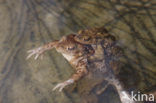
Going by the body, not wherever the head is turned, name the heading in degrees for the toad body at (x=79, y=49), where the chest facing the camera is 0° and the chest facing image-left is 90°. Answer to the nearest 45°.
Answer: approximately 45°
